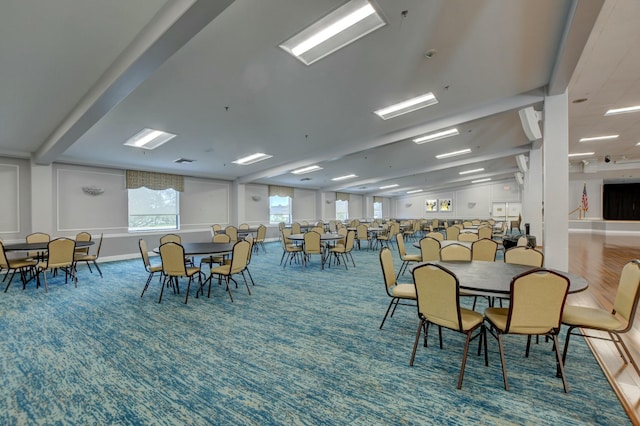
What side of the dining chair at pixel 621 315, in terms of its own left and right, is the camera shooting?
left

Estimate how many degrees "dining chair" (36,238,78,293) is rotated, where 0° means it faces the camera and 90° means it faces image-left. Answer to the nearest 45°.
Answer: approximately 135°

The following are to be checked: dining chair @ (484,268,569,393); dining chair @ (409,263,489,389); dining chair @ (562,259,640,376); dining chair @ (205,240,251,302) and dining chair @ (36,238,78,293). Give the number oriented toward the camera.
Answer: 0

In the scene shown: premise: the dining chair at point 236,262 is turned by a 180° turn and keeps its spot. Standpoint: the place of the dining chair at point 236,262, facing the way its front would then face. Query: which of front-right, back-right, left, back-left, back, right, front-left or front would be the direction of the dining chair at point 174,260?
back-right

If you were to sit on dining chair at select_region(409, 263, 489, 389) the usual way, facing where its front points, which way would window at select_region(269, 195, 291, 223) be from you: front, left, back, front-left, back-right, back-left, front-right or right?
left

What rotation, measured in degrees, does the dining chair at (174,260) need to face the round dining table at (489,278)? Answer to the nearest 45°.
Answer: approximately 90° to its right

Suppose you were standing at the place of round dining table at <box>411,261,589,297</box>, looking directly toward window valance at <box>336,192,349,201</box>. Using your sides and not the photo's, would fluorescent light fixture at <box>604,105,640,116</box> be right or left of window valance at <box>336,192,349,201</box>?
right

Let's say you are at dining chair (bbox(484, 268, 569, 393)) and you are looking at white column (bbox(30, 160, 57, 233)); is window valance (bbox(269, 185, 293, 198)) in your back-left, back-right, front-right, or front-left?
front-right

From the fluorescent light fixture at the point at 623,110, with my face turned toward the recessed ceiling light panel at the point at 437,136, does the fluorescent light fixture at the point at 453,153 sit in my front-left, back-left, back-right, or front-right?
front-right

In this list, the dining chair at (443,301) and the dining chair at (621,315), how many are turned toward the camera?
0

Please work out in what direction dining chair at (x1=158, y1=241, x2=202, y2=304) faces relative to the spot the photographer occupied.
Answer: facing away from the viewer and to the right of the viewer

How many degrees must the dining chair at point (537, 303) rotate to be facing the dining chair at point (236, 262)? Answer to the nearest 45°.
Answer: approximately 45° to its left

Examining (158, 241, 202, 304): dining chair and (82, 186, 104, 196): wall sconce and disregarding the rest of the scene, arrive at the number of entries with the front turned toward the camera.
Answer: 1

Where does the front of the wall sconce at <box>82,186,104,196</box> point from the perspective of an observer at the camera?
facing the viewer

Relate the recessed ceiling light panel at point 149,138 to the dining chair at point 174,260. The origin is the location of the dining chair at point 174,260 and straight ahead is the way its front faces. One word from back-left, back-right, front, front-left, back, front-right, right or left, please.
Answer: front-left

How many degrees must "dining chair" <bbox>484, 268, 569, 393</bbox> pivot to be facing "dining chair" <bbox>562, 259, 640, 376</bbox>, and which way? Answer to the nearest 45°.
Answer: approximately 90° to its right

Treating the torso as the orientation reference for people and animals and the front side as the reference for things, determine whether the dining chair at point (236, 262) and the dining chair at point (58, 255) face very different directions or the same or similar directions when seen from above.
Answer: same or similar directions

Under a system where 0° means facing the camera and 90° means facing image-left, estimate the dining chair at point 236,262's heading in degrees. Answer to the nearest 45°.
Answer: approximately 135°

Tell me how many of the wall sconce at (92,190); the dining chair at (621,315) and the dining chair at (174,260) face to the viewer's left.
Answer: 1

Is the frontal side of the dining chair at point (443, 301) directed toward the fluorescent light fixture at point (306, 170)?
no
